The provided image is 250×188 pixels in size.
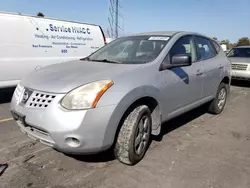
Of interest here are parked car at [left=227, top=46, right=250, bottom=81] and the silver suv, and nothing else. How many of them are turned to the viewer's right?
0

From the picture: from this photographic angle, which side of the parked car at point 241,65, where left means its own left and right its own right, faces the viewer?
front

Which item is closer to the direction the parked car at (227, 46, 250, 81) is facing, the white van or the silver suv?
the silver suv

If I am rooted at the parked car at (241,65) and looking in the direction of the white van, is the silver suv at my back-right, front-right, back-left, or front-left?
front-left

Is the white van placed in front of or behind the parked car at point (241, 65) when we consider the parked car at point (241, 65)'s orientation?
in front

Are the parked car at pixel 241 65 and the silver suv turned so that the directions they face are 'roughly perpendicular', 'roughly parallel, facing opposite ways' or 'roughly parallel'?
roughly parallel

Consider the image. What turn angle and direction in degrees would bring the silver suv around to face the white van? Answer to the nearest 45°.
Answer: approximately 90° to its right

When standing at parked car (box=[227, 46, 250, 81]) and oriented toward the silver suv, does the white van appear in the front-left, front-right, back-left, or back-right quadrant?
front-right

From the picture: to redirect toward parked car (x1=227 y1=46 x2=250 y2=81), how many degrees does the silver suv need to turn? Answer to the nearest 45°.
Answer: approximately 180°

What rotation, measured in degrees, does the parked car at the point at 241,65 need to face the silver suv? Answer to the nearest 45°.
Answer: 0° — it already faces it
